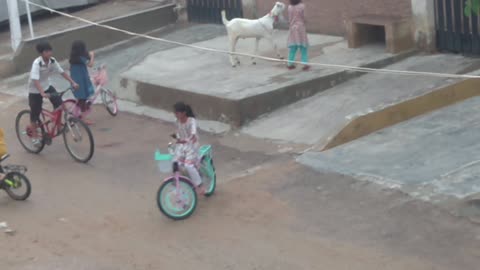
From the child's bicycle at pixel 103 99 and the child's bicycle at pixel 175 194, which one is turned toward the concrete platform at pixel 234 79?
the child's bicycle at pixel 103 99

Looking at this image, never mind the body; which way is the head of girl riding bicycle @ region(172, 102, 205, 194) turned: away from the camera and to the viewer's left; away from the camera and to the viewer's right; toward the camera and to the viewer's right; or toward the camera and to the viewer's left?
toward the camera and to the viewer's left

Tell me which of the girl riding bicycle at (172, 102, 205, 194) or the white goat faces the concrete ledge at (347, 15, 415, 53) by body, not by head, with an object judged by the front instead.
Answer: the white goat

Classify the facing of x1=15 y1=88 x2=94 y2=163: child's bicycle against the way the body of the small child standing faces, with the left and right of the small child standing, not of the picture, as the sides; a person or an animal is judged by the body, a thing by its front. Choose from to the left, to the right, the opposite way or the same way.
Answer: to the right

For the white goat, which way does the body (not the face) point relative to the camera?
to the viewer's right

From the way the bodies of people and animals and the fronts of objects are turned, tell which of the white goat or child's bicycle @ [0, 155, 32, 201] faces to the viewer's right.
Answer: the white goat

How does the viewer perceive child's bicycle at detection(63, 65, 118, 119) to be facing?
facing to the right of the viewer

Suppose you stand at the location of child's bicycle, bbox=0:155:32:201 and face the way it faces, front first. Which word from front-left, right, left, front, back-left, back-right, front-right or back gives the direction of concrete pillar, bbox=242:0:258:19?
back-right

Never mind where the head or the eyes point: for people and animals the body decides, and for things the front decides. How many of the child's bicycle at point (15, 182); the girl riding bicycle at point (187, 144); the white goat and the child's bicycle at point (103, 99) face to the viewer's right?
2

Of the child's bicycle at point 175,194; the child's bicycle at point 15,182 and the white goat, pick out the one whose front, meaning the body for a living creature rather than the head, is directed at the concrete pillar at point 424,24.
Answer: the white goat

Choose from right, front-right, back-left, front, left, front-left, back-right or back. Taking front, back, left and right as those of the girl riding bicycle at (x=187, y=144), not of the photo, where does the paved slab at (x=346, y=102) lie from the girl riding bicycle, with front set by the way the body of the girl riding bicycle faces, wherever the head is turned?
back

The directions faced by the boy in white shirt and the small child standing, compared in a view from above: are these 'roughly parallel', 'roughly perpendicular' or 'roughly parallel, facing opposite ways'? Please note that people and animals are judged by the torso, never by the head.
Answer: roughly perpendicular

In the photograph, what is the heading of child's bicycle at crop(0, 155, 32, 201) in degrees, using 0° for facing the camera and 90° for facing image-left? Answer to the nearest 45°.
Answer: approximately 90°

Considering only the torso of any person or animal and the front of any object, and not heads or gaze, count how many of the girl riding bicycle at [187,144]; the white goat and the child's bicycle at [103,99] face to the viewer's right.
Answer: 2
